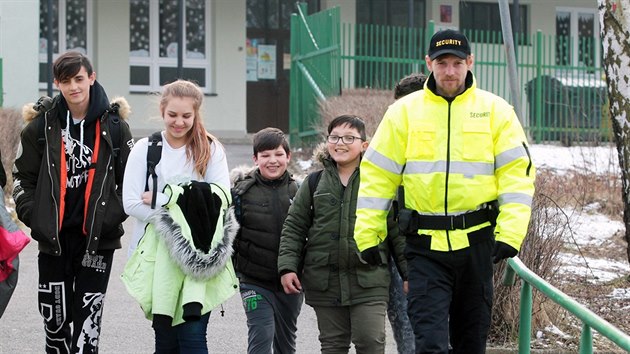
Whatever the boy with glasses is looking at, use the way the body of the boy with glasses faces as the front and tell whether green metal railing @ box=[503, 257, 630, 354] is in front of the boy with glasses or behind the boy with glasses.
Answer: in front

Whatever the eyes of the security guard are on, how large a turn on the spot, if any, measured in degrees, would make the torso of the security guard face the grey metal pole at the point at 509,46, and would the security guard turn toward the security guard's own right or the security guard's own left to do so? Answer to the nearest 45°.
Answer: approximately 180°

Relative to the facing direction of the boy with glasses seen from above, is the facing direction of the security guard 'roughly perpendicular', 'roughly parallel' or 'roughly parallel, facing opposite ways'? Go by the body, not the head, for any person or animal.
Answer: roughly parallel

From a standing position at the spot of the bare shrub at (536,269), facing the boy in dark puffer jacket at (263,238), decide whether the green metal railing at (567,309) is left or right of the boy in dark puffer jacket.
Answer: left

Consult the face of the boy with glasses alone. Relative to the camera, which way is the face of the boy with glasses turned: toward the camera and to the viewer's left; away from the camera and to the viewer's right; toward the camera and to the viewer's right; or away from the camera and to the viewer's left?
toward the camera and to the viewer's left

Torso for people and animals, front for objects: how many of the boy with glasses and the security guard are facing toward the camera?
2

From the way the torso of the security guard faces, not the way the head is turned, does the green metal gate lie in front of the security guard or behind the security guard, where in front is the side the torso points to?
behind

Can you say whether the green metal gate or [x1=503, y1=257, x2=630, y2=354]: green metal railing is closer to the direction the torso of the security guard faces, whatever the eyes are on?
the green metal railing

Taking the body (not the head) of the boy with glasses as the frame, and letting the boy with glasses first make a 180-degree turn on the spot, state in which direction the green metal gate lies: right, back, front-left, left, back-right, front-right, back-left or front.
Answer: front

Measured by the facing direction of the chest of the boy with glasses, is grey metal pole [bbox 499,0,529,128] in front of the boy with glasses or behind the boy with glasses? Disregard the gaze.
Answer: behind

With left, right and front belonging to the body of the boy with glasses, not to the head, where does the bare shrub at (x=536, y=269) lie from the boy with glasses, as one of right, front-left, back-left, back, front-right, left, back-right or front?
back-left

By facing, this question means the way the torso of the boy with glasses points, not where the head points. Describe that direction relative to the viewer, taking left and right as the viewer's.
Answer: facing the viewer

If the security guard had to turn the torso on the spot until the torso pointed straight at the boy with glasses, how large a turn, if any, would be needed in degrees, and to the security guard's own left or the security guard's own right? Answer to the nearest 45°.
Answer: approximately 135° to the security guard's own right

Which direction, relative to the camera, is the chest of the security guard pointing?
toward the camera

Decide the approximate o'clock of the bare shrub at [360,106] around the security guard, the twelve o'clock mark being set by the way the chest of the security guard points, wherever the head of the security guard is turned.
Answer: The bare shrub is roughly at 6 o'clock from the security guard.
